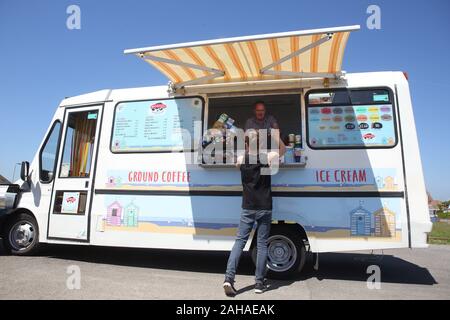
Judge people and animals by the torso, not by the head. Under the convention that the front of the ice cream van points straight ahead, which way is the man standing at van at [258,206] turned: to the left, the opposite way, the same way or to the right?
to the right

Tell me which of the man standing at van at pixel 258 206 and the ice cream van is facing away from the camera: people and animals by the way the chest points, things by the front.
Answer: the man standing at van

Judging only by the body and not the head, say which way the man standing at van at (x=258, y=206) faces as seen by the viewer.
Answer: away from the camera

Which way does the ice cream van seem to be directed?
to the viewer's left

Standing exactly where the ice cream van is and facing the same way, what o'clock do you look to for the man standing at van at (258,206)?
The man standing at van is roughly at 8 o'clock from the ice cream van.

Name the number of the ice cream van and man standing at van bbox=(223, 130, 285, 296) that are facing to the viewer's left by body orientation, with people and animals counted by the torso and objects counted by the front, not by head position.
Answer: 1
